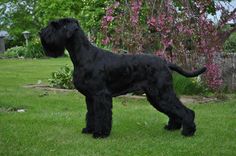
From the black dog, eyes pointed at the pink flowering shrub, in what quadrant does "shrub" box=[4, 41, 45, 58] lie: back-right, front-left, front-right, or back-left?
front-left

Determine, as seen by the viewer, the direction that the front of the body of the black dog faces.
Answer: to the viewer's left

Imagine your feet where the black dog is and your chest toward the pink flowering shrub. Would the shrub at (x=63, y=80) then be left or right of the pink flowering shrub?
left

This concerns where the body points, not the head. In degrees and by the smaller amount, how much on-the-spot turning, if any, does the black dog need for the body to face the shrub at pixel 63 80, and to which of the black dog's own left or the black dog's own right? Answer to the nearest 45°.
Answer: approximately 90° to the black dog's own right

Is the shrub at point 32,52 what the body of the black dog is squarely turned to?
no

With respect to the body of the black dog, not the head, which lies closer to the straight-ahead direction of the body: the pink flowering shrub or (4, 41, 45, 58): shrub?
the shrub

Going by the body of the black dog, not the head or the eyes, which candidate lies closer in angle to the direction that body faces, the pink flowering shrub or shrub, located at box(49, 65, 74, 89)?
the shrub

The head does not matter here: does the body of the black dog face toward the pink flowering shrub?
no
